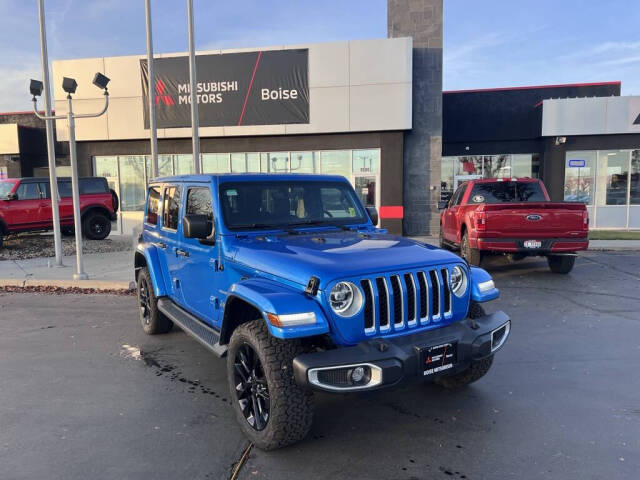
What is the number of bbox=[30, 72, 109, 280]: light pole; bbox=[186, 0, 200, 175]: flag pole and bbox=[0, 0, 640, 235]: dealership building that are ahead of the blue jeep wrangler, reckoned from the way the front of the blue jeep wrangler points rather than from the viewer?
0

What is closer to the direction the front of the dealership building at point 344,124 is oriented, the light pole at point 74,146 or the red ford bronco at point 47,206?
the light pole

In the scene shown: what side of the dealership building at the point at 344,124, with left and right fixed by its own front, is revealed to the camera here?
front

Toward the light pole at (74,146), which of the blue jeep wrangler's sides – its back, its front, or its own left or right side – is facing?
back

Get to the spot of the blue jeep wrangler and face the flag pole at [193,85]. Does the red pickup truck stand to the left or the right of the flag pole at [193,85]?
right

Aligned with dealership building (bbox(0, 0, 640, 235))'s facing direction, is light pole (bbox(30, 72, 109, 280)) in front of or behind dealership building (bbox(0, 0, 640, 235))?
in front

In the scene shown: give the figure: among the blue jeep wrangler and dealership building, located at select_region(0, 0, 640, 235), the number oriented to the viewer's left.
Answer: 0

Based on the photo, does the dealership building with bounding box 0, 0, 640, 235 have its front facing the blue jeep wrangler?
yes

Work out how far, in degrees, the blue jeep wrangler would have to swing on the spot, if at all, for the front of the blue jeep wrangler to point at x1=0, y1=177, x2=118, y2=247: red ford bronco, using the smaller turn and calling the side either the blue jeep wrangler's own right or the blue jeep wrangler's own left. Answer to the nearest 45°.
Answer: approximately 180°

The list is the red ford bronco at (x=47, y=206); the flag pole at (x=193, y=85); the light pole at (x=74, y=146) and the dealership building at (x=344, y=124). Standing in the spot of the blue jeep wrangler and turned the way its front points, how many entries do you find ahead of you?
0

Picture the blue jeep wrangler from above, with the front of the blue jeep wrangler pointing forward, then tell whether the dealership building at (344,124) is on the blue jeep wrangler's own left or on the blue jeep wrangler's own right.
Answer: on the blue jeep wrangler's own left

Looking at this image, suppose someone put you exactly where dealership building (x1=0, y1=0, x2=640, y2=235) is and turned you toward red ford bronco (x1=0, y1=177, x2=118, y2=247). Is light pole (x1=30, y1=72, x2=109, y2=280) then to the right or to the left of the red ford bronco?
left

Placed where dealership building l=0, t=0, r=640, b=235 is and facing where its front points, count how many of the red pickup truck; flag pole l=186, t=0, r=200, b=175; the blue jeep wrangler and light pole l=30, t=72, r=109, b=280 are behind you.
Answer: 0

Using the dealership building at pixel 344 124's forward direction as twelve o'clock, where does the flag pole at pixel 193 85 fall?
The flag pole is roughly at 1 o'clock from the dealership building.

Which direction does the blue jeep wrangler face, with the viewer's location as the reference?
facing the viewer and to the right of the viewer

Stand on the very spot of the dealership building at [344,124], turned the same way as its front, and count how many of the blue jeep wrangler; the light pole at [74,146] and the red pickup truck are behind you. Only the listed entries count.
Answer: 0
